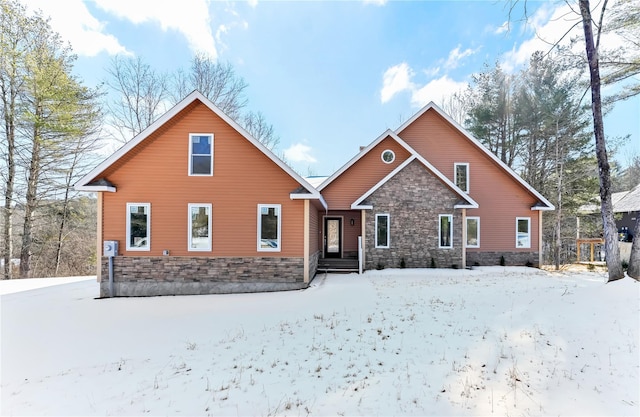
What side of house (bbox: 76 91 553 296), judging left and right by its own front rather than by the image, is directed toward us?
front

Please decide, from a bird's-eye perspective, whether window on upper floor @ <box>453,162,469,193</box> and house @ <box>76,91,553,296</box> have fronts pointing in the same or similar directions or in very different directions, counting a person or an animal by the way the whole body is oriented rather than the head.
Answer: same or similar directions

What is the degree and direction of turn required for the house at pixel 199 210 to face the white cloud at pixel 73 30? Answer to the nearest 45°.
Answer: approximately 135° to its right

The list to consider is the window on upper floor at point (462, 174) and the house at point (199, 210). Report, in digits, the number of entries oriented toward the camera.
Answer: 2

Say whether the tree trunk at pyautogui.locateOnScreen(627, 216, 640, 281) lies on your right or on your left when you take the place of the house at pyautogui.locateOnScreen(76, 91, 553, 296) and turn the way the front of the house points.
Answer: on your left

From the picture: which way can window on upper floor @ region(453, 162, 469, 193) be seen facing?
toward the camera

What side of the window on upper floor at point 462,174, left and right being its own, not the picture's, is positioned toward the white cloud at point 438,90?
back
